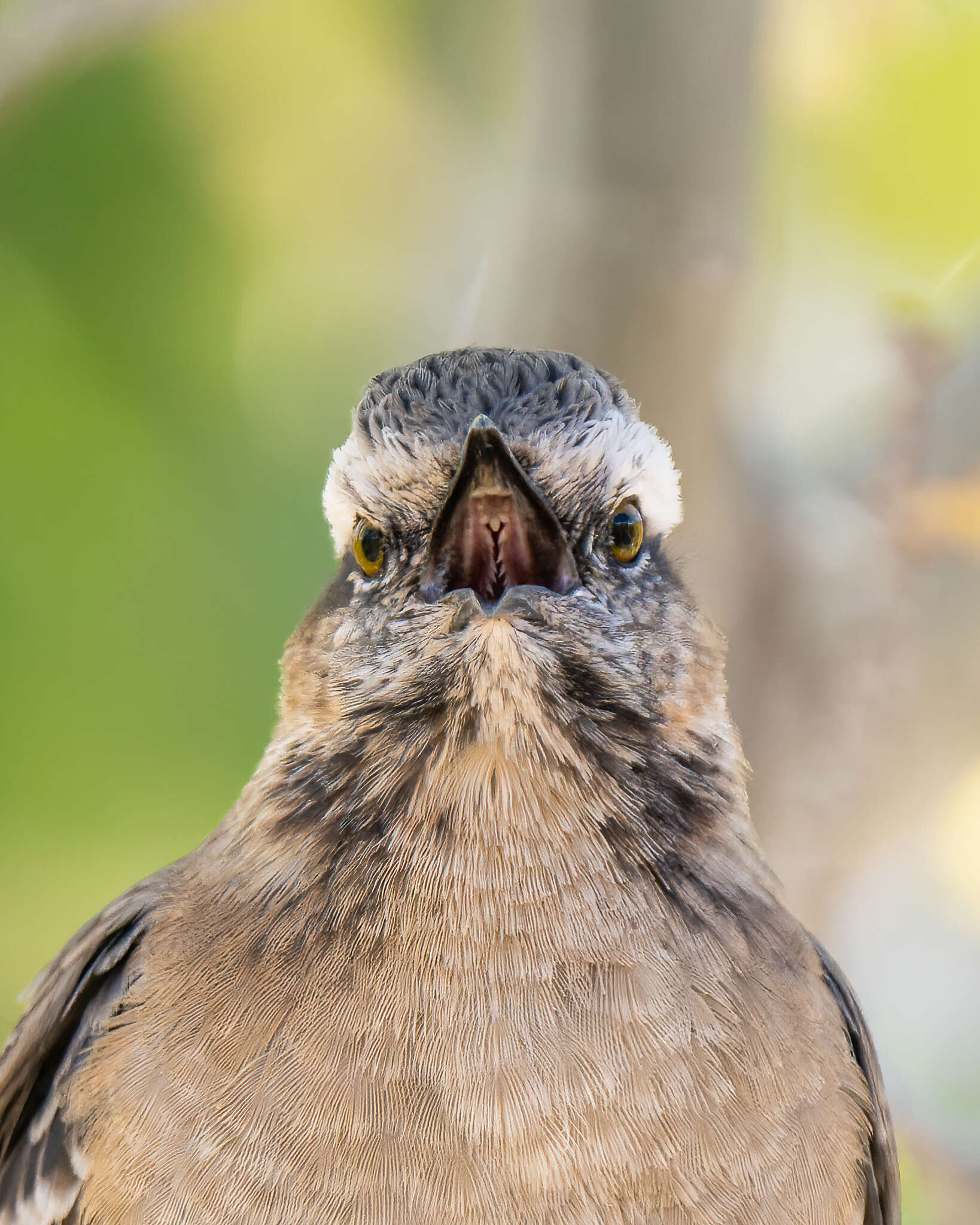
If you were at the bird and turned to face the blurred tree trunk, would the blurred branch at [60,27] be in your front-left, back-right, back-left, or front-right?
front-left

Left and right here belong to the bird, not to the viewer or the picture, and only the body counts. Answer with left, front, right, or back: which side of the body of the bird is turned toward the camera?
front

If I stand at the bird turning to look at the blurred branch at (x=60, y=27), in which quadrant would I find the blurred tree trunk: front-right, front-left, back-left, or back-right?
front-right

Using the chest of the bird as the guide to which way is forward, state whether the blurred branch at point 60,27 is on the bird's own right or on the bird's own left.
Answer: on the bird's own right
